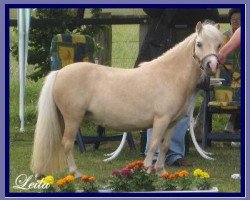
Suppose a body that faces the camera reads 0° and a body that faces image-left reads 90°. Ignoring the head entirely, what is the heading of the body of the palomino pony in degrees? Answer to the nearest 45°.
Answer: approximately 270°

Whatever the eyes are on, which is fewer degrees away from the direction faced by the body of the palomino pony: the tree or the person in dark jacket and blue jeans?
the person in dark jacket and blue jeans
